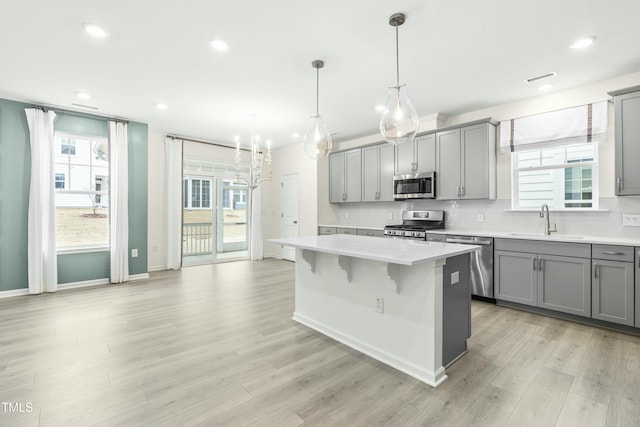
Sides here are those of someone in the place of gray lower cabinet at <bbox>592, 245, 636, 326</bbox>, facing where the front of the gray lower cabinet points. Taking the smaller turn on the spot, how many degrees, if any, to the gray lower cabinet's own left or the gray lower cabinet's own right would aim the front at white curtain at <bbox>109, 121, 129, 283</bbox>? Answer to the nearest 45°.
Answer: approximately 45° to the gray lower cabinet's own right

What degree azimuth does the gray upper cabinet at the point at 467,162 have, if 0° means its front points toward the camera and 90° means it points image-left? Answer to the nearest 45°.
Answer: approximately 45°

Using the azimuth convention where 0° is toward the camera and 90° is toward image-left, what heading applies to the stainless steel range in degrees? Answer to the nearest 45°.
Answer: approximately 45°

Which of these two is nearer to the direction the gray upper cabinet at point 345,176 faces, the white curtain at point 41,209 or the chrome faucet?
the white curtain

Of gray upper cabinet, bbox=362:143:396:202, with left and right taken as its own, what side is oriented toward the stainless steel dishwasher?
left

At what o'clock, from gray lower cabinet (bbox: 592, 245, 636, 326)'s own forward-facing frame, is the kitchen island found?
The kitchen island is roughly at 1 o'clock from the gray lower cabinet.
